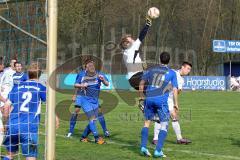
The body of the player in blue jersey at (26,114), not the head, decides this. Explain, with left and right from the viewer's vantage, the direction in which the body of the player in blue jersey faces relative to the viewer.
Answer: facing away from the viewer

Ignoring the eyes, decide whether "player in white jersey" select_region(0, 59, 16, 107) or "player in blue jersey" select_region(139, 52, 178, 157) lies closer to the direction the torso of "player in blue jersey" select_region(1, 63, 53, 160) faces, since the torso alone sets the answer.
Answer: the player in white jersey

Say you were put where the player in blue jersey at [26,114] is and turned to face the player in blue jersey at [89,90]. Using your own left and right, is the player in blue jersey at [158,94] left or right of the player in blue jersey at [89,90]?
right

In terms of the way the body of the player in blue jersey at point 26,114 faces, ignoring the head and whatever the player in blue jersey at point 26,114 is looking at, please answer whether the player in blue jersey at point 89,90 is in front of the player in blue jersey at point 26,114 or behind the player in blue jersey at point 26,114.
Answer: in front

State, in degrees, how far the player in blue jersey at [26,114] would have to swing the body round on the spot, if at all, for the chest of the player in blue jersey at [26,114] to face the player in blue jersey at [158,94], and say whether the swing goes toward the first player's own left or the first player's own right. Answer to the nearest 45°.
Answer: approximately 45° to the first player's own right

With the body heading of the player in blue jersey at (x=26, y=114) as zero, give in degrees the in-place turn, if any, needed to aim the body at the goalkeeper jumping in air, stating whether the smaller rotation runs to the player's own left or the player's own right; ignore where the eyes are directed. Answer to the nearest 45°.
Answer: approximately 45° to the player's own right
